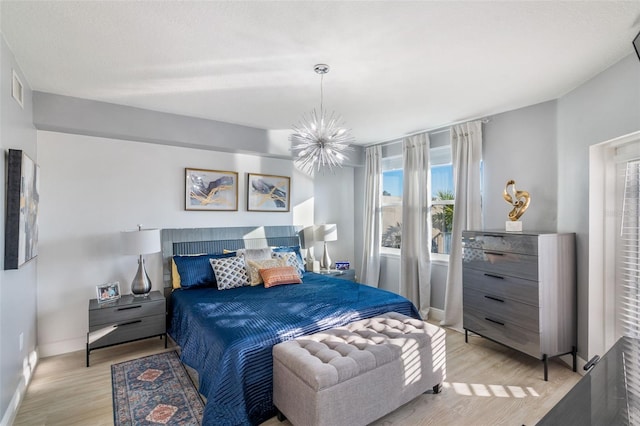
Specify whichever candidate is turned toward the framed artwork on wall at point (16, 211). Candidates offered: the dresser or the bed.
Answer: the dresser

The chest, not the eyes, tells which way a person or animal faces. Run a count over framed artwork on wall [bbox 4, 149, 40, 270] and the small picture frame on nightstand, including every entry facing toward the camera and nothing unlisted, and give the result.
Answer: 1

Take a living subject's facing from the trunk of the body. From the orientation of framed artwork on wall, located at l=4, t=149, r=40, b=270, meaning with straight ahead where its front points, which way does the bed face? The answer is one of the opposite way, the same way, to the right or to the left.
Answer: to the right

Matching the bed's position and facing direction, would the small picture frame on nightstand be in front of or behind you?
behind

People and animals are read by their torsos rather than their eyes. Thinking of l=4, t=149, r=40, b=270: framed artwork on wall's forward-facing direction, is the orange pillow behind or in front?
in front

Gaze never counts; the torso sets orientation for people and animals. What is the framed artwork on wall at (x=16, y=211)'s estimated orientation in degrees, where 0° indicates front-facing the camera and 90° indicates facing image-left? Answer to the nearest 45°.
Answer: approximately 270°

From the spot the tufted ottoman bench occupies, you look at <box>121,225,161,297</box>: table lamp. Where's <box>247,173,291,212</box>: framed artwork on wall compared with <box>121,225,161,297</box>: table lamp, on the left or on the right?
right

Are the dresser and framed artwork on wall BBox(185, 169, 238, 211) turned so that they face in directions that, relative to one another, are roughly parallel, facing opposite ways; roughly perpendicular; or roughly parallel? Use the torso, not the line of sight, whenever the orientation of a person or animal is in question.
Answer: roughly perpendicular
